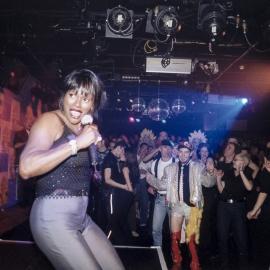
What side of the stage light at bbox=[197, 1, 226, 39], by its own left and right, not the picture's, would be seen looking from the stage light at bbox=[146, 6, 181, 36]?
right

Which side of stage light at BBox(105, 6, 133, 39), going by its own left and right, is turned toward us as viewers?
front

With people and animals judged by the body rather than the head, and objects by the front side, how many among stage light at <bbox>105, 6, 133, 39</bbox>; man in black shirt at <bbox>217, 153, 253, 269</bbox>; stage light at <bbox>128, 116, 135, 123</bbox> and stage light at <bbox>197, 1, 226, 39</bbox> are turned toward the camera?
4

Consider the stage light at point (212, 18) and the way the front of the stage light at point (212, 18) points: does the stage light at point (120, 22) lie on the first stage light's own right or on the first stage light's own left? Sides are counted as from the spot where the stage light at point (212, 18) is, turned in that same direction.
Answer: on the first stage light's own right

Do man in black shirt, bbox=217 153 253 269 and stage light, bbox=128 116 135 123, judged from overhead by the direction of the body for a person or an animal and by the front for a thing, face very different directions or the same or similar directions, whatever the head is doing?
same or similar directions

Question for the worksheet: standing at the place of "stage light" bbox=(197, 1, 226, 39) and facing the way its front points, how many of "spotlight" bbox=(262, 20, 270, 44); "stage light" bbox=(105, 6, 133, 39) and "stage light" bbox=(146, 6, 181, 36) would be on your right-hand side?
2

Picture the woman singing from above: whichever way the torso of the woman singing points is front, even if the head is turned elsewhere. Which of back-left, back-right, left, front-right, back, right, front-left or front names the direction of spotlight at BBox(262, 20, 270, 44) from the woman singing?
left

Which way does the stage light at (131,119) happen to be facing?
toward the camera

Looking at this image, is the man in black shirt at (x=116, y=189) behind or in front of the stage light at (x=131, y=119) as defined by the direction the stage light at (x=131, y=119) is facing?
in front

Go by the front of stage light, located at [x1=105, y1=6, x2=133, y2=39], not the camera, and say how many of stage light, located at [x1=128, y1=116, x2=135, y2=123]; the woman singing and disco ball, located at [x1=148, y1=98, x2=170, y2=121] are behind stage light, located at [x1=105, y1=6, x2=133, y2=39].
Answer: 2

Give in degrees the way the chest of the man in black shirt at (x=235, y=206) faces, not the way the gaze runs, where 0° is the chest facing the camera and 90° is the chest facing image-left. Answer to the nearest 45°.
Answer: approximately 0°

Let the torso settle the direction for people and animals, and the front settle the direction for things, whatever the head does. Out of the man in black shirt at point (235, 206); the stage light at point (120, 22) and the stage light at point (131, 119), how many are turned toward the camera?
3

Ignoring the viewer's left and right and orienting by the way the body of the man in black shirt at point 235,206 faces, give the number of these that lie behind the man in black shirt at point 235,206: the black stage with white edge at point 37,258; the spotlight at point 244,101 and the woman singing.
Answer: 1

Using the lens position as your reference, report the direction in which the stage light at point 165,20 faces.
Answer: facing the viewer and to the right of the viewer

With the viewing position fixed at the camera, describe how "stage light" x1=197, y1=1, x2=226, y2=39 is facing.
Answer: facing the viewer

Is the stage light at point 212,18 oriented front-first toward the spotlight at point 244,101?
no

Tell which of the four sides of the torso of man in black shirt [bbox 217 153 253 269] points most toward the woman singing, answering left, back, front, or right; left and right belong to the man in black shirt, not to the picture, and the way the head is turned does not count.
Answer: front

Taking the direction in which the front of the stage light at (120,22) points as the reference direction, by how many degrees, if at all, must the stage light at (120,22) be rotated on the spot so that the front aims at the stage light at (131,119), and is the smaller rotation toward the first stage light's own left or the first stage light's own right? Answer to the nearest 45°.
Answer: approximately 180°
